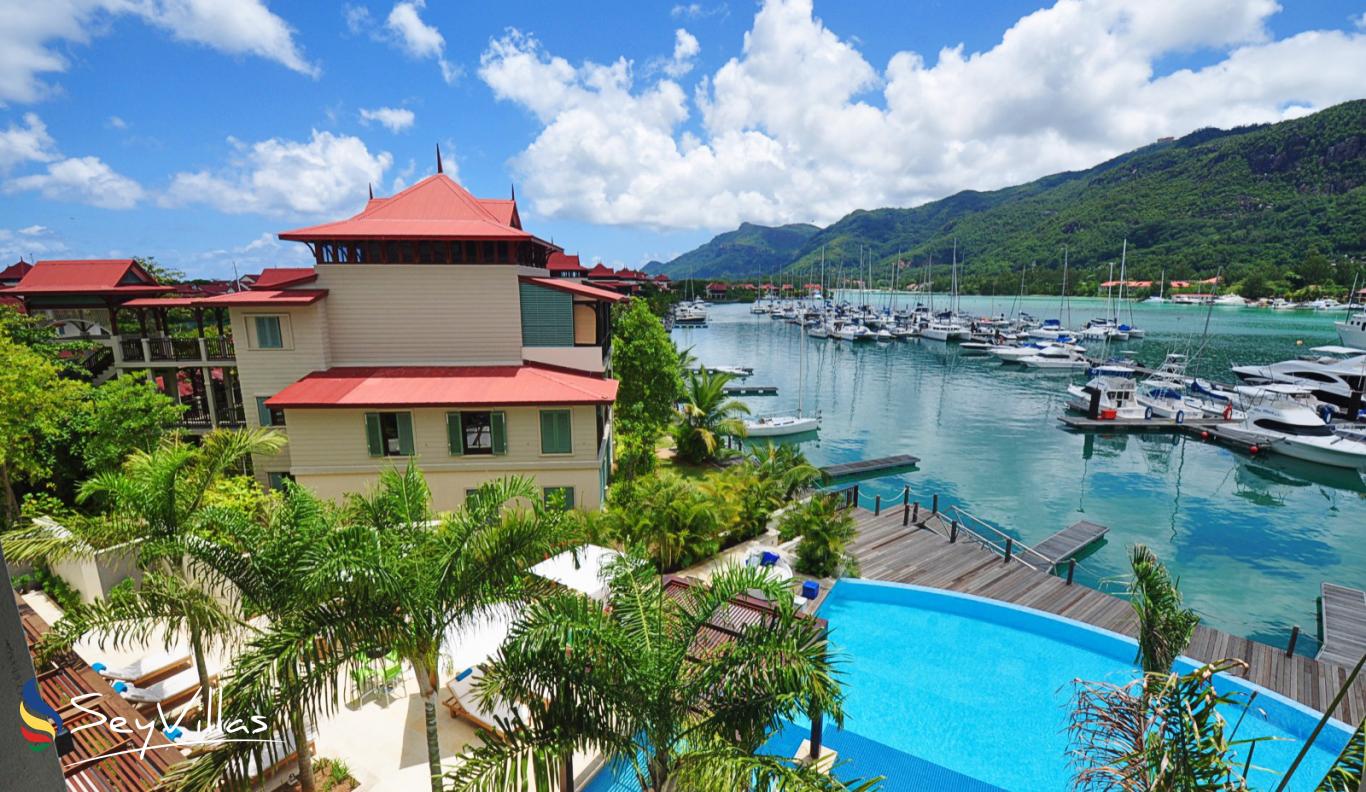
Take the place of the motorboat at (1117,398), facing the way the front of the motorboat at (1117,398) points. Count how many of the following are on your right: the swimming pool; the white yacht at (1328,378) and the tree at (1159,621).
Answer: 1

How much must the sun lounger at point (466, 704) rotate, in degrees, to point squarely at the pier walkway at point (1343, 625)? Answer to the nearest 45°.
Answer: approximately 45° to its left

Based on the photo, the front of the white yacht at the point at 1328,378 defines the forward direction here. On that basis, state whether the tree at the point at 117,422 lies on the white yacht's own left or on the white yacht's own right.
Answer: on the white yacht's own left

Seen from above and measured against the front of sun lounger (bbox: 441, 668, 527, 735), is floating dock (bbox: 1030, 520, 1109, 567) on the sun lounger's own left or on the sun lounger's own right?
on the sun lounger's own left

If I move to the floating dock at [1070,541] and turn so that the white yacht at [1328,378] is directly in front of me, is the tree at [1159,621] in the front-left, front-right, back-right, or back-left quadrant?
back-right

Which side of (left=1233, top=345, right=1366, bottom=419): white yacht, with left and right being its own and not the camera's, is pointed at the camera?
left

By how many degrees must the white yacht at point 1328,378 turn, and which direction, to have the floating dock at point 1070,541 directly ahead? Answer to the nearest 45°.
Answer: approximately 90° to its left

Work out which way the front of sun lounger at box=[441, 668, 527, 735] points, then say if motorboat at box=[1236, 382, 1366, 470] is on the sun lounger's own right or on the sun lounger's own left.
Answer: on the sun lounger's own left

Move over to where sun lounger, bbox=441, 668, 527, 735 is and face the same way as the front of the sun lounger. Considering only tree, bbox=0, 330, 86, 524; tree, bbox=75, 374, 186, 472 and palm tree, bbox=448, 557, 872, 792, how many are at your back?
2
